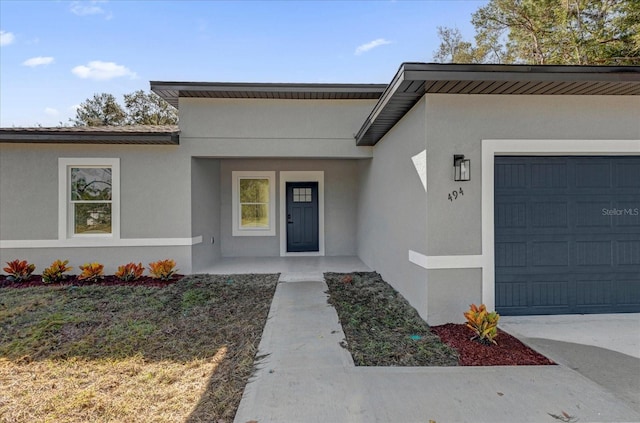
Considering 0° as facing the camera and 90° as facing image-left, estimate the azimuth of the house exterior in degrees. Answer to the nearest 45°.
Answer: approximately 0°

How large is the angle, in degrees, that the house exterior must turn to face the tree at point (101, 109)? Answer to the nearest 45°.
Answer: approximately 135° to its right

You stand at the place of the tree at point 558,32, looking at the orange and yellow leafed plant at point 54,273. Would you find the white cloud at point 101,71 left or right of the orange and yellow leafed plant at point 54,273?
right

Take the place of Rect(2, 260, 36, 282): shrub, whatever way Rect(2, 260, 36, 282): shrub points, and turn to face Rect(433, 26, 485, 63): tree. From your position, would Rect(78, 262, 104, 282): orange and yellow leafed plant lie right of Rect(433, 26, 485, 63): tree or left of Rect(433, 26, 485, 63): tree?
right

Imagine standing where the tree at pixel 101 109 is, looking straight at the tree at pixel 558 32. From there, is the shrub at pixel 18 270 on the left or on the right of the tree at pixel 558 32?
right

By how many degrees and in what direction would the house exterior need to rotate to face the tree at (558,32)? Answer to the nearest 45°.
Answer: approximately 135° to its left

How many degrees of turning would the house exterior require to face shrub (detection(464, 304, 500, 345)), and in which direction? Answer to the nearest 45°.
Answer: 0° — it already faces it

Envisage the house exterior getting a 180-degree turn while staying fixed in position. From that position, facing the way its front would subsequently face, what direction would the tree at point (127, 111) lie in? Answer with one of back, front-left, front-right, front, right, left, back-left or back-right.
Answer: front-left

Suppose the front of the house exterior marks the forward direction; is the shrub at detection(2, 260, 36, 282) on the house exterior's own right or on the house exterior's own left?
on the house exterior's own right

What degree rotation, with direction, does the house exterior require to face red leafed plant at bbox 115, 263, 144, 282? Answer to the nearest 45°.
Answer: approximately 90° to its right

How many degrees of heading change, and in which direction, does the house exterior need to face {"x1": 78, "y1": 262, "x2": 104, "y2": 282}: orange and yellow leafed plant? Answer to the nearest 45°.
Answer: approximately 90° to its right

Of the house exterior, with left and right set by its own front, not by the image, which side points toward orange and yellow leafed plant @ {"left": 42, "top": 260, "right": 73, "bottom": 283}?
right

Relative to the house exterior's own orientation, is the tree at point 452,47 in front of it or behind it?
behind
